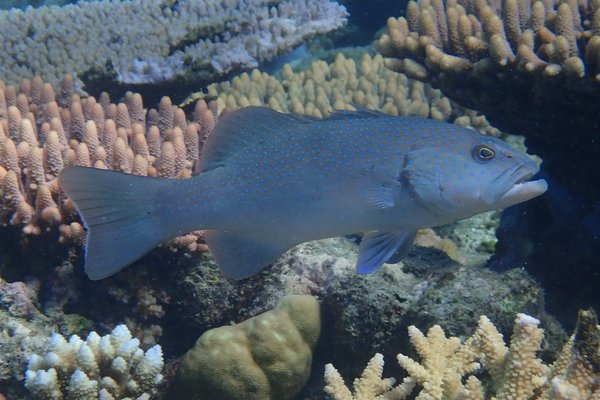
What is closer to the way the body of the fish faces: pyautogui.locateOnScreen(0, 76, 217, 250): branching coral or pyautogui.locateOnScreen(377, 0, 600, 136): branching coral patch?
the branching coral patch

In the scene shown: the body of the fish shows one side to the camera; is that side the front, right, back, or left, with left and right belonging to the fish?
right

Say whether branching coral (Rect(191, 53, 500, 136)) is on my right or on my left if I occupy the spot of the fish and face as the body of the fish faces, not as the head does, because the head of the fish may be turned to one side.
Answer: on my left
